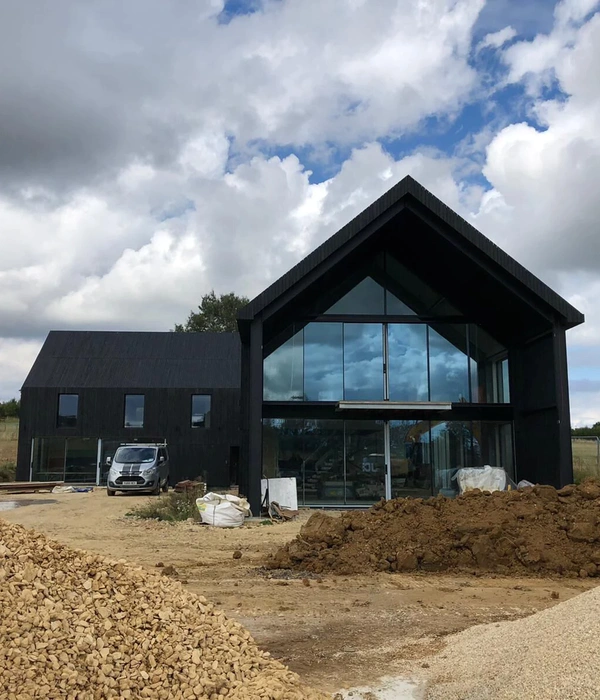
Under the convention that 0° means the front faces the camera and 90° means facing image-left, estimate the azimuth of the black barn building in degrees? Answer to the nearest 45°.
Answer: approximately 0°

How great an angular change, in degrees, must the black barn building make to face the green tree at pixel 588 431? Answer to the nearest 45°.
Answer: approximately 135° to its left

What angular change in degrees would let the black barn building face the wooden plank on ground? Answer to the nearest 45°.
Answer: approximately 135° to its right

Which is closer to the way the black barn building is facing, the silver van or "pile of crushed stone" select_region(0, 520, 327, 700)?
the pile of crushed stone

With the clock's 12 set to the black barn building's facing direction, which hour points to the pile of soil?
The pile of soil is roughly at 12 o'clock from the black barn building.

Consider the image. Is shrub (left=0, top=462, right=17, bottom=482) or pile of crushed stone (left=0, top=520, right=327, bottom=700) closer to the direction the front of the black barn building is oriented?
the pile of crushed stone

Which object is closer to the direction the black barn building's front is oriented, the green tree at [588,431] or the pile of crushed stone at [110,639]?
the pile of crushed stone

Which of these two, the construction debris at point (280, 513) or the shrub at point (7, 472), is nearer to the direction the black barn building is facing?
the construction debris

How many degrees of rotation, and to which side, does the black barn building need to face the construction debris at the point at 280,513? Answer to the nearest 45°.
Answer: approximately 45° to its right

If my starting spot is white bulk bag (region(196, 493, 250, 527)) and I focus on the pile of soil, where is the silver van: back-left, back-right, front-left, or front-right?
back-left
